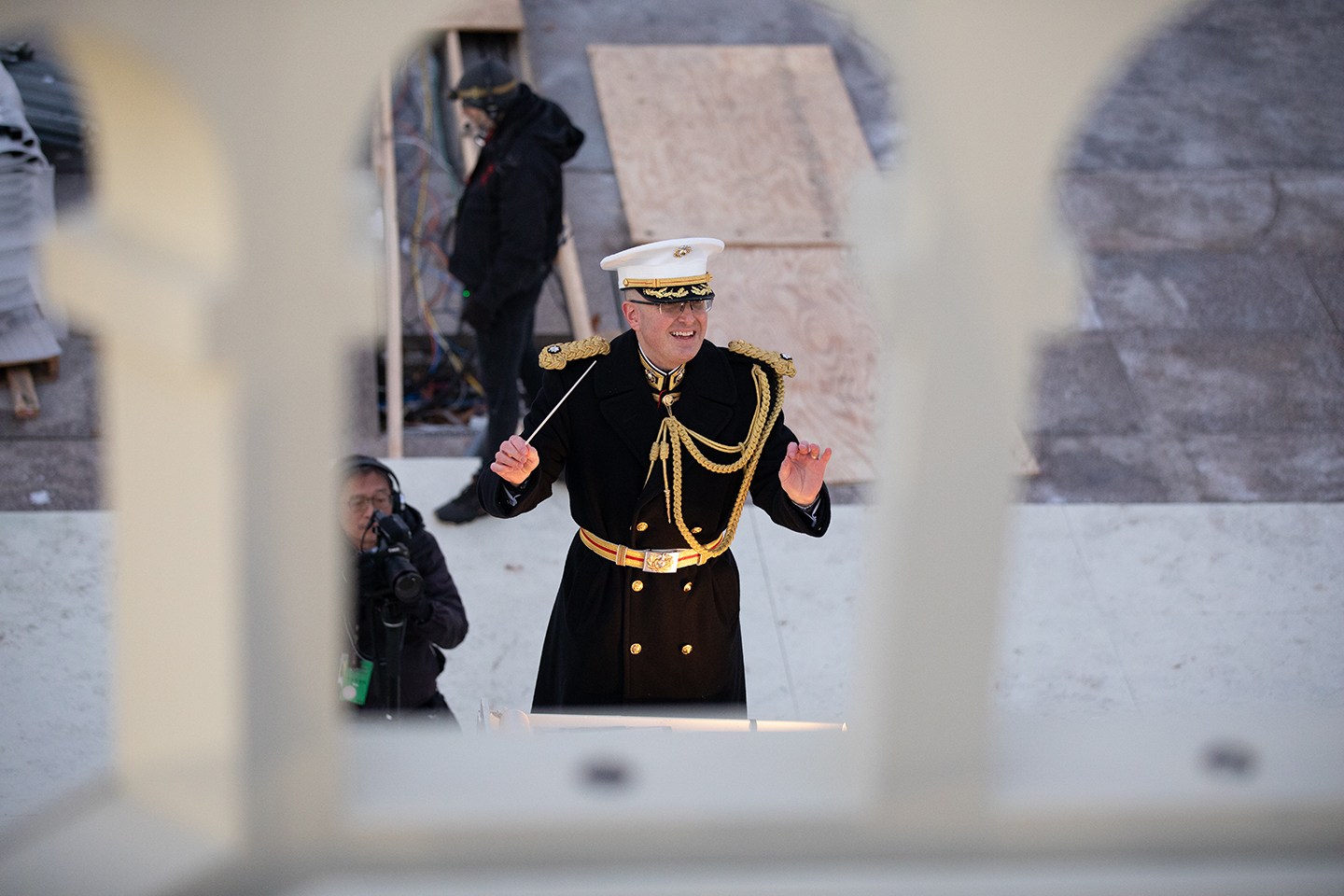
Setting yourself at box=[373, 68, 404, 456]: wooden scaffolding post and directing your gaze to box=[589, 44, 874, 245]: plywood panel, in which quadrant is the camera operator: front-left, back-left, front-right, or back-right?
back-right

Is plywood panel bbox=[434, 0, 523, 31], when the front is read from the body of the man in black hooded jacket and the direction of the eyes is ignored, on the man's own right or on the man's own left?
on the man's own right

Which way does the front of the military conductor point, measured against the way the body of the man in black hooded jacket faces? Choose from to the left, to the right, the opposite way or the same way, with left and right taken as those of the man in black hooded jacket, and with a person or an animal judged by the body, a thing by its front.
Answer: to the left

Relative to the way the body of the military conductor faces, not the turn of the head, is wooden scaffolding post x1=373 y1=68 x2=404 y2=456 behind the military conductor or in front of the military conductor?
behind

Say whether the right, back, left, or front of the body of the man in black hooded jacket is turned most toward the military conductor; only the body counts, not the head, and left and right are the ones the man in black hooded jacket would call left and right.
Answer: left

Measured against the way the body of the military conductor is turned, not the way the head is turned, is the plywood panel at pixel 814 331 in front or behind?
behind

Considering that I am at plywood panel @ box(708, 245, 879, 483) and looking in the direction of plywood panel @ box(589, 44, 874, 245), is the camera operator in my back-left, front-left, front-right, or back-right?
back-left

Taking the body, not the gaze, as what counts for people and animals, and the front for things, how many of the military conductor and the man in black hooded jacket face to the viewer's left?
1

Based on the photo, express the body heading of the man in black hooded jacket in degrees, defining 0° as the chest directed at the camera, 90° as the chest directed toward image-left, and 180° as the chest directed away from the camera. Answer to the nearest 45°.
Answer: approximately 90°

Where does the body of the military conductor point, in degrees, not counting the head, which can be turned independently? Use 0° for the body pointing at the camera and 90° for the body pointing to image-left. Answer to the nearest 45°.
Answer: approximately 0°

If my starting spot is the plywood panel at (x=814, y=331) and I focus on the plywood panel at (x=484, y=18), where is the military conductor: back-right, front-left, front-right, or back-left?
back-left

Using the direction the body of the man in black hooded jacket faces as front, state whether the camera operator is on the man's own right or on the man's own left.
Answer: on the man's own left

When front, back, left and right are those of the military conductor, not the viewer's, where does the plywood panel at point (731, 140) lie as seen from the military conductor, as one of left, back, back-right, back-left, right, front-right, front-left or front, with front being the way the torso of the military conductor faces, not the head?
back
